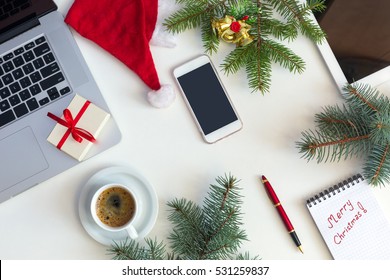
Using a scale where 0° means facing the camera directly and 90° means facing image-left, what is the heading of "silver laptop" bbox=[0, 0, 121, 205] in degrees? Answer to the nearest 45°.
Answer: approximately 315°
